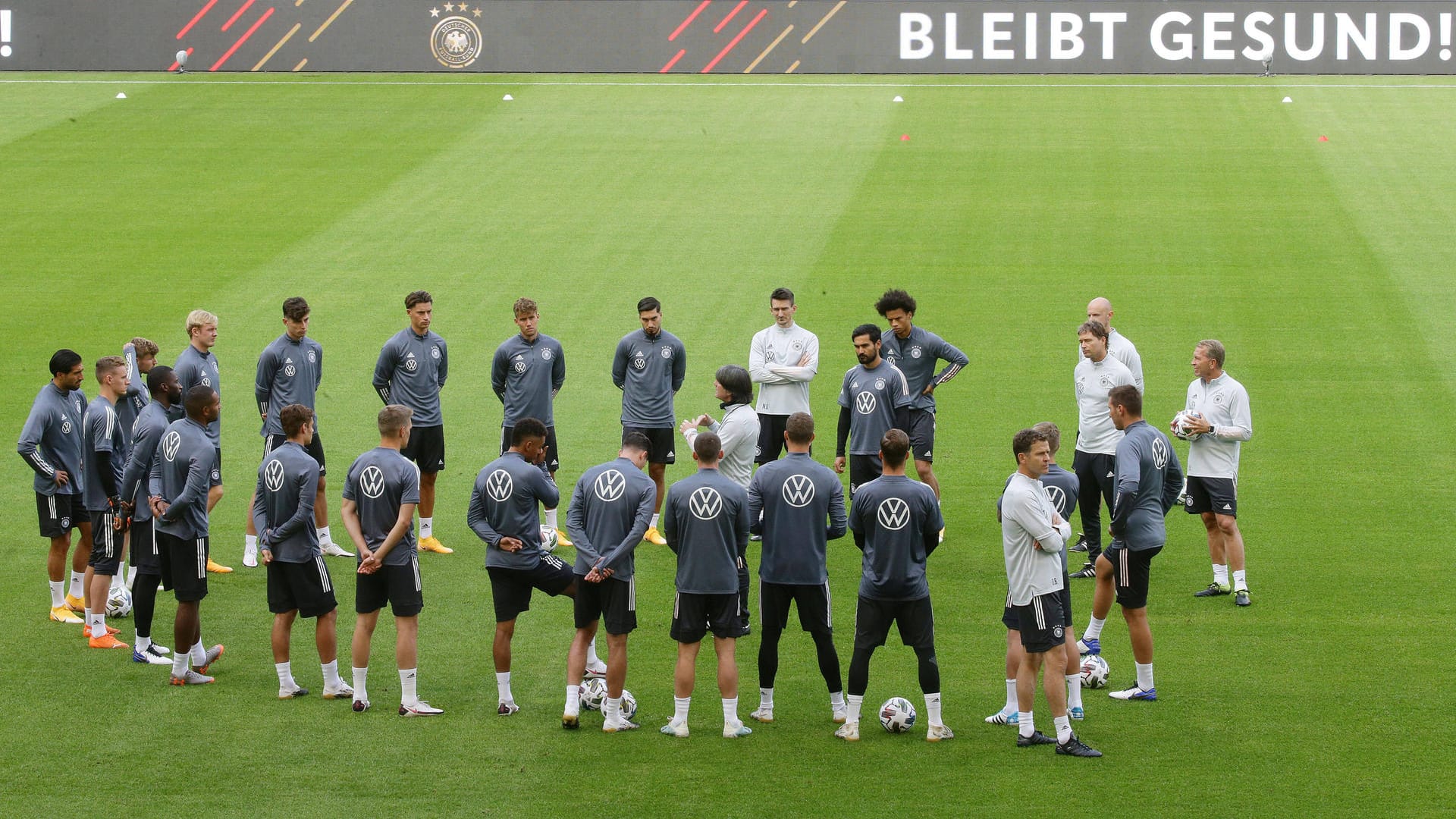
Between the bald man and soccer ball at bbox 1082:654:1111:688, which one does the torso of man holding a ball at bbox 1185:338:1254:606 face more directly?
the soccer ball

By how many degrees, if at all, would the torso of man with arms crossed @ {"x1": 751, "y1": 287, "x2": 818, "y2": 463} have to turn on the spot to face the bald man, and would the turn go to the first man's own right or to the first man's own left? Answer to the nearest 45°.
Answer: approximately 90° to the first man's own left

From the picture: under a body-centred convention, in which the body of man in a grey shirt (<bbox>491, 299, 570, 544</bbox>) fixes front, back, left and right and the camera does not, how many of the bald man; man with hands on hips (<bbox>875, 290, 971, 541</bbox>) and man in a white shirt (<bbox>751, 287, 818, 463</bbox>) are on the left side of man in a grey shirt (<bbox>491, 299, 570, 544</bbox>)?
3

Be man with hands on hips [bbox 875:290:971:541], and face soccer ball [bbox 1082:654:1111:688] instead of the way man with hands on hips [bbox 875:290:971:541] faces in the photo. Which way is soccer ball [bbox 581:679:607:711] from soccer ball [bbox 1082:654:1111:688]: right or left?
right

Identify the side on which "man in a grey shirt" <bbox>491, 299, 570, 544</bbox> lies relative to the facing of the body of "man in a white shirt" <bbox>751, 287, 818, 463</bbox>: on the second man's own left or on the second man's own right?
on the second man's own right

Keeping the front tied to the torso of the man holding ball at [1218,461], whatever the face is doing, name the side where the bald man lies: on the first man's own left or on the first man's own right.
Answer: on the first man's own right

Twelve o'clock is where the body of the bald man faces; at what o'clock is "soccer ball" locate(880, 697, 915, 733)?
The soccer ball is roughly at 11 o'clock from the bald man.

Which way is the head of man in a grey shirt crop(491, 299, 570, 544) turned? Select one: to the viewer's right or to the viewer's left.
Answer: to the viewer's right

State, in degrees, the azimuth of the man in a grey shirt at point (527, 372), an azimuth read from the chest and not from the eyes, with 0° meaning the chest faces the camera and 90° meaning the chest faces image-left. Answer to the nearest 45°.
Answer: approximately 0°
